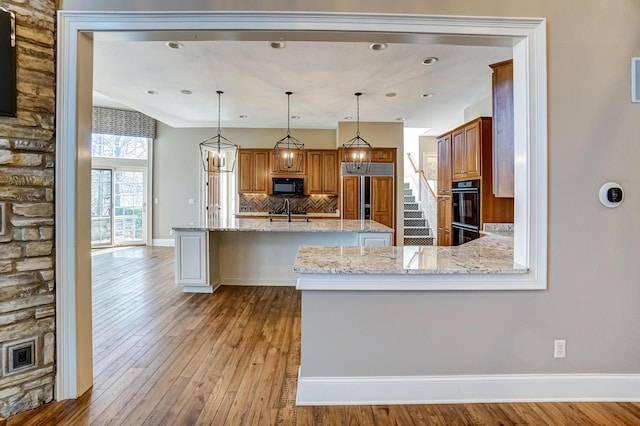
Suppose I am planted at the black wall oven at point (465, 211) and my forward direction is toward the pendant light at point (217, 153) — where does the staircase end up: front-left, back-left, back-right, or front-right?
front-right

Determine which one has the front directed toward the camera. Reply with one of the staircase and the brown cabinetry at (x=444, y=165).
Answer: the staircase

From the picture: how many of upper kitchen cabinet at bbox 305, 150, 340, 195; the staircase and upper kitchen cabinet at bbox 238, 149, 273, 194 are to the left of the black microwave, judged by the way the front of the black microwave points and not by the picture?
2

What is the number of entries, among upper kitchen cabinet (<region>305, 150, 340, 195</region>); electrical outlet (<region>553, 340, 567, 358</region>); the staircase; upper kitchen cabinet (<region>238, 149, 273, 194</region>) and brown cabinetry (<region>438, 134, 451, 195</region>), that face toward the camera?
4

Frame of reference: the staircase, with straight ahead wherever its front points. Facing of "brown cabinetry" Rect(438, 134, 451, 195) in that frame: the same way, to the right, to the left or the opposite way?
to the right

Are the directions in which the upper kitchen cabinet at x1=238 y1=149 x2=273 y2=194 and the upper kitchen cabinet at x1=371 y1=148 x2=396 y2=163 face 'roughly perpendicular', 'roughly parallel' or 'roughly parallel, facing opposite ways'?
roughly parallel

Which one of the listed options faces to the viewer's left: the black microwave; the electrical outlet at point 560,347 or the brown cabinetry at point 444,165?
the brown cabinetry

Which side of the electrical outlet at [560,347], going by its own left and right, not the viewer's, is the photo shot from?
front

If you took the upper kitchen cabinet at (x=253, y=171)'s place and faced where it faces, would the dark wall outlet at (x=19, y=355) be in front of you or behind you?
in front

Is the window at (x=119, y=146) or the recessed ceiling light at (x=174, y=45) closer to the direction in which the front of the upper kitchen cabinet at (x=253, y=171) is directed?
the recessed ceiling light

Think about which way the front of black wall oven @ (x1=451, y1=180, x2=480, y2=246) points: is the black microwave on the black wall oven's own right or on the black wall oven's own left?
on the black wall oven's own right

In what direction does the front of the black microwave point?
toward the camera

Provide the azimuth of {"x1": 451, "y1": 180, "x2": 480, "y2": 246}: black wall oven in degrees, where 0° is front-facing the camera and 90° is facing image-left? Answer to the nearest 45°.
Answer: approximately 45°
